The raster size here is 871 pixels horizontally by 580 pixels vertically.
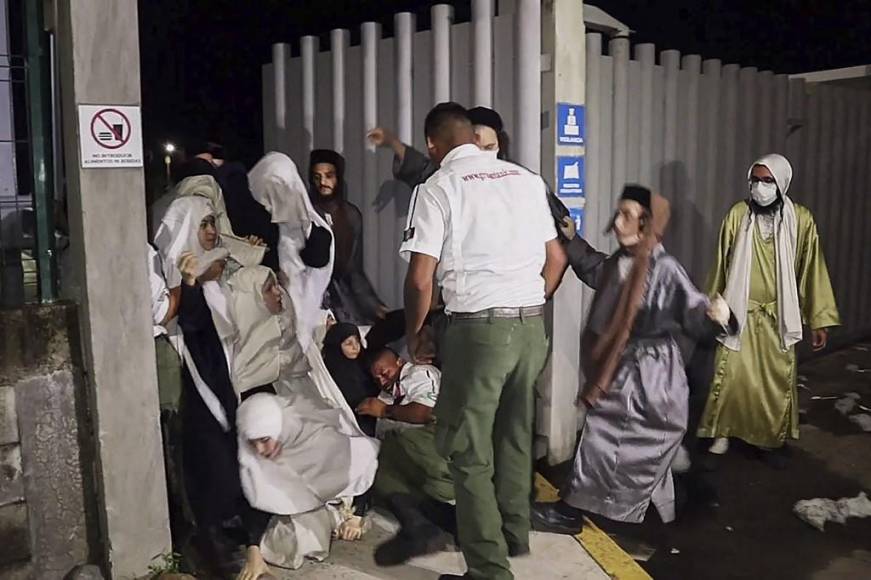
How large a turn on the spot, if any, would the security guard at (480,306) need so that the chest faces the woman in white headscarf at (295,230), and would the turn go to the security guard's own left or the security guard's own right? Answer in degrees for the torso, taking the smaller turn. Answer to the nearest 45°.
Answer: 0° — they already face them

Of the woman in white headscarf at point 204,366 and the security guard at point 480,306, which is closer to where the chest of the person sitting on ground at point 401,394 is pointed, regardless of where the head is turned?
the woman in white headscarf

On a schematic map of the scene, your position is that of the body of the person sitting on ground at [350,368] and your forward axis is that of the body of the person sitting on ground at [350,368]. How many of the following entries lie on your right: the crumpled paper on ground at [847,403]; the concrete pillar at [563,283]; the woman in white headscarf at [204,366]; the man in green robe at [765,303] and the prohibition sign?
2

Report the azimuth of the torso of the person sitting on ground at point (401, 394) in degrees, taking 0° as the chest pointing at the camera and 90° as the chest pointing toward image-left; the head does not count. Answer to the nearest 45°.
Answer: approximately 45°

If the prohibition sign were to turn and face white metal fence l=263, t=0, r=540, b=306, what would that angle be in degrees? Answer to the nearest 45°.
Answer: approximately 135° to its left

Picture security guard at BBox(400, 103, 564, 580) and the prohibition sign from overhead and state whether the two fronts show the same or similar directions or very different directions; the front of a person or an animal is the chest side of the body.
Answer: very different directions

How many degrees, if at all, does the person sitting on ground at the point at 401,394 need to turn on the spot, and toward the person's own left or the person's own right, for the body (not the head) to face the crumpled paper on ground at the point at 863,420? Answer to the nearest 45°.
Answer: approximately 180°

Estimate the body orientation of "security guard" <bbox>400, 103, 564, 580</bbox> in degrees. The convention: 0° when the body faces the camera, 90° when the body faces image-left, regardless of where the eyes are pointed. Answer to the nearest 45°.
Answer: approximately 135°

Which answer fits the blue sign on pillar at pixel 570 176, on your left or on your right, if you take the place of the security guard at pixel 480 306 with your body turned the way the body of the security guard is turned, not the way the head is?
on your right

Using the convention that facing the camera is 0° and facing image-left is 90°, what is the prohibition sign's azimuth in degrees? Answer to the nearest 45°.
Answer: approximately 0°
